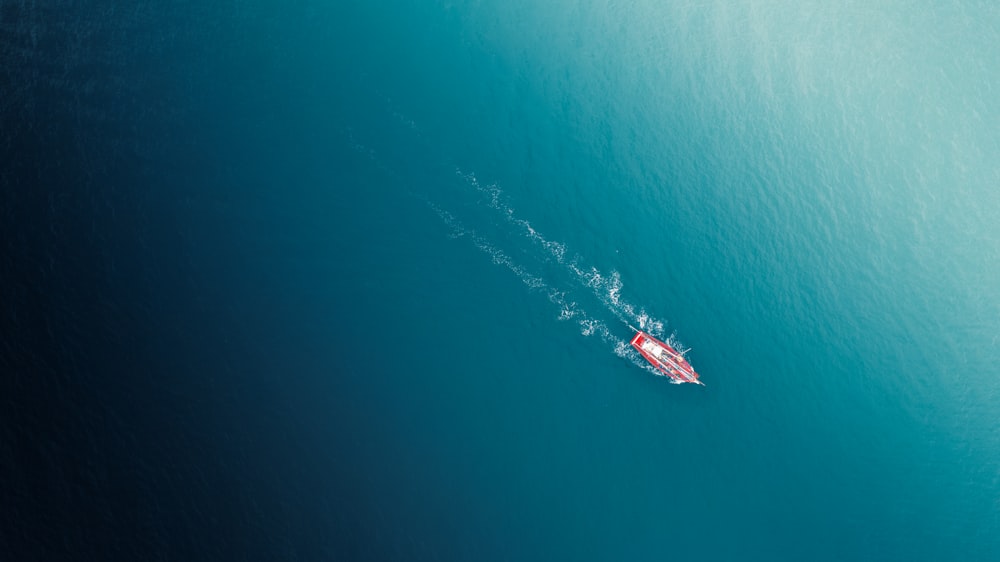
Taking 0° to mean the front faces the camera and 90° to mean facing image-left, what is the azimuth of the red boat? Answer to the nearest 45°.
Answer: approximately 315°
